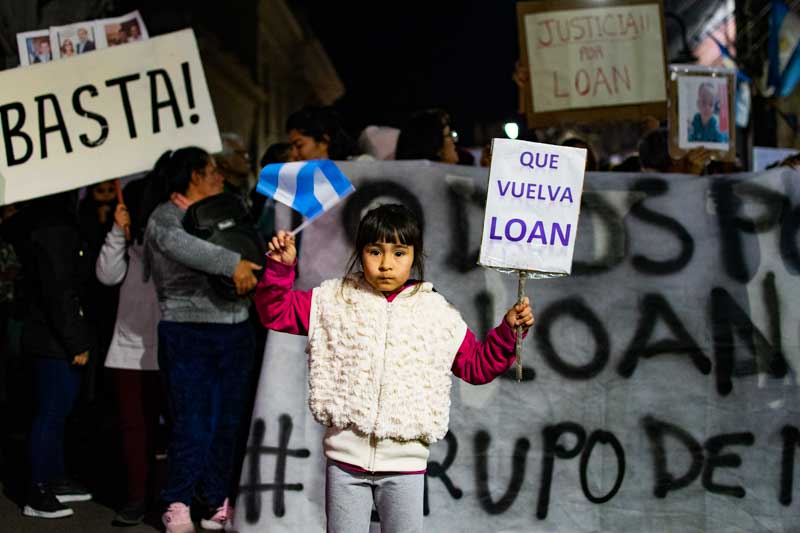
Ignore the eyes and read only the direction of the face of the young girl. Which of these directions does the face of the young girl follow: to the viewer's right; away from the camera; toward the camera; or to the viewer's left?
toward the camera

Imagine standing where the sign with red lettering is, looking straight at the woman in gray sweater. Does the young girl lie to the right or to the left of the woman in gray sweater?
left

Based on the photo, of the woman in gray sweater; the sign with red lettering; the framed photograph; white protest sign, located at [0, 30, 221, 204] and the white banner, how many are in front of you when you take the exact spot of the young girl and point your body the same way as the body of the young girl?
0

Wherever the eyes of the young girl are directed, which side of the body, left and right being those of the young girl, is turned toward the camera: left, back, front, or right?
front

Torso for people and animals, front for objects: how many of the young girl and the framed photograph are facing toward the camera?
2

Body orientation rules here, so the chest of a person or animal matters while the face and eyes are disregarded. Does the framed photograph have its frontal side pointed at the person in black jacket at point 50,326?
no

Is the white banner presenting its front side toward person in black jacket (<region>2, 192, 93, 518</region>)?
no

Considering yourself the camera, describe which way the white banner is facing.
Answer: facing the viewer

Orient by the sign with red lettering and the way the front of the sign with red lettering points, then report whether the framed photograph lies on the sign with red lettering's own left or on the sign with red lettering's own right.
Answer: on the sign with red lettering's own left
